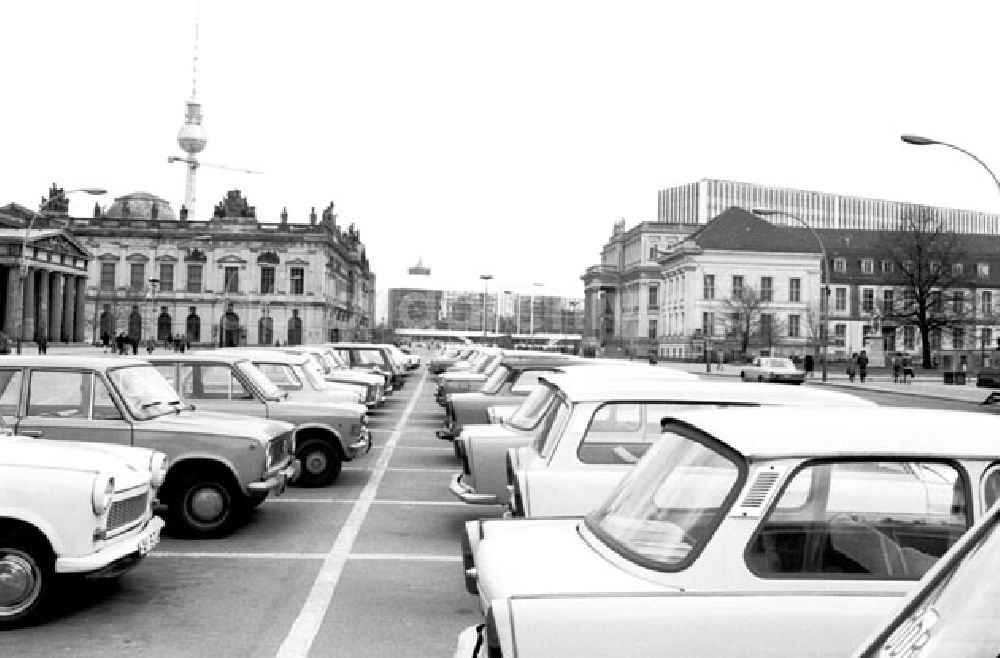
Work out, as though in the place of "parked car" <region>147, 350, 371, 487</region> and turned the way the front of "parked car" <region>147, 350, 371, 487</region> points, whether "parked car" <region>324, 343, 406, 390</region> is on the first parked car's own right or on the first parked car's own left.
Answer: on the first parked car's own left

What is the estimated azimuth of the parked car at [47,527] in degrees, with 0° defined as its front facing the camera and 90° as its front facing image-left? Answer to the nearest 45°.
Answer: approximately 315°

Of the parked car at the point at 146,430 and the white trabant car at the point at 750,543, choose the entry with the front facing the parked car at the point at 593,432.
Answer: the parked car at the point at 146,430

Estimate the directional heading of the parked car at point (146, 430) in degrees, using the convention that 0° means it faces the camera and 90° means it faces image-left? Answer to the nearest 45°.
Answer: approximately 315°

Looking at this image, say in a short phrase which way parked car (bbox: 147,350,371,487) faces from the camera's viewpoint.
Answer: facing to the right of the viewer

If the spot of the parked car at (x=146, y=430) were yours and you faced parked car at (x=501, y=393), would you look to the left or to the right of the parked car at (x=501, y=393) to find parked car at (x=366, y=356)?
left

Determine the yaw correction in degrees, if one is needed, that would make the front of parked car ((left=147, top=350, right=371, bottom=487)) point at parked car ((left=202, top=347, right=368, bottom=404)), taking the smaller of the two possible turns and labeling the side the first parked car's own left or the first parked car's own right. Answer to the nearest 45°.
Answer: approximately 90° to the first parked car's own left

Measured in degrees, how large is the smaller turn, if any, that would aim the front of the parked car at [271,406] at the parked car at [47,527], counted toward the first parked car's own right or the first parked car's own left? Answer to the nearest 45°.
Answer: approximately 90° to the first parked car's own right
